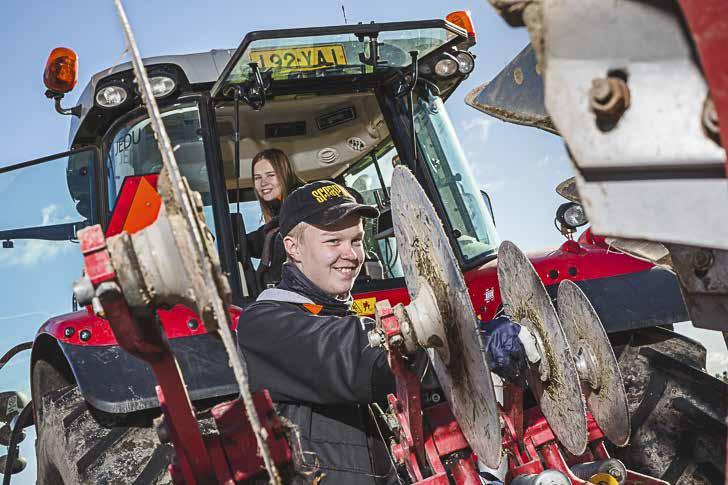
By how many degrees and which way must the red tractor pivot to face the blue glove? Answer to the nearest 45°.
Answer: approximately 135° to its right

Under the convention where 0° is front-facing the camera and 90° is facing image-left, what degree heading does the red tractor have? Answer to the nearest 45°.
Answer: approximately 180°

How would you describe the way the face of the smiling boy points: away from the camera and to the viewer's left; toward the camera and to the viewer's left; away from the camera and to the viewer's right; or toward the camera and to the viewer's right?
toward the camera and to the viewer's right

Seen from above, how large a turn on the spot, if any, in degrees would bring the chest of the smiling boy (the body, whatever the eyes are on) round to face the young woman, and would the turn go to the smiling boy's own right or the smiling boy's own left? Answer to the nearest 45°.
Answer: approximately 135° to the smiling boy's own left

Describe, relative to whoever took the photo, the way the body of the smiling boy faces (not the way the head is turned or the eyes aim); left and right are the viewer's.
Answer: facing the viewer and to the right of the viewer
